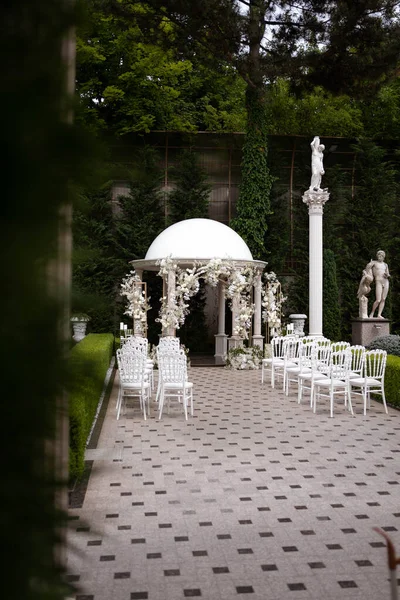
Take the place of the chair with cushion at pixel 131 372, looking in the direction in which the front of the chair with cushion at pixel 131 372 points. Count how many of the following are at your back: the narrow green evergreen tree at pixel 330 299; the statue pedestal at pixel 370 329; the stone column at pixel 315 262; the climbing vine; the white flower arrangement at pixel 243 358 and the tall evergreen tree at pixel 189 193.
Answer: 0

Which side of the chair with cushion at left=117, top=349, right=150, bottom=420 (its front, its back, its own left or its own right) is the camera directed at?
back

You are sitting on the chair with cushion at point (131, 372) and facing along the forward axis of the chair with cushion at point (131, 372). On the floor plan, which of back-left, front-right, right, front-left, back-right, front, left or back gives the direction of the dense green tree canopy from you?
front

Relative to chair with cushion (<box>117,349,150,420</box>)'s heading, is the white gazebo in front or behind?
in front

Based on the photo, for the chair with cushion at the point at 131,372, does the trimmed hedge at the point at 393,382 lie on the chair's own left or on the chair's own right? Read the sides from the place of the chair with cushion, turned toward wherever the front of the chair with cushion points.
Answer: on the chair's own right

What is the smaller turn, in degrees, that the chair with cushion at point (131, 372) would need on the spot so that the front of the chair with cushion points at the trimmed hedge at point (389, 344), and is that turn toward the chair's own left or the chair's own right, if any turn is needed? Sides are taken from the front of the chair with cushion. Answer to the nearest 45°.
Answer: approximately 45° to the chair's own right

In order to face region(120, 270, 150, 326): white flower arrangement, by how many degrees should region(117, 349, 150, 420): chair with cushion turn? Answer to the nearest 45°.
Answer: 0° — it already faces it

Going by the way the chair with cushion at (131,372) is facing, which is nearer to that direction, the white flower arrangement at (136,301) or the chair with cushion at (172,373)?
the white flower arrangement

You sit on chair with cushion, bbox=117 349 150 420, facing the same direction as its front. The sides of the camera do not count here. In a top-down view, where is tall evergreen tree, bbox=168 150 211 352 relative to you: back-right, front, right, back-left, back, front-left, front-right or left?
front

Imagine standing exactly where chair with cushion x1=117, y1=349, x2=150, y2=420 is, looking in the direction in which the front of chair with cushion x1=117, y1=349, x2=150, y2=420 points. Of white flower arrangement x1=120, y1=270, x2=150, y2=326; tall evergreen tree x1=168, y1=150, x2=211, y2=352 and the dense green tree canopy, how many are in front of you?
3

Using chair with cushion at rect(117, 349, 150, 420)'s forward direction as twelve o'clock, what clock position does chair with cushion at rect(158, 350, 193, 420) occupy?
chair with cushion at rect(158, 350, 193, 420) is roughly at 3 o'clock from chair with cushion at rect(117, 349, 150, 420).

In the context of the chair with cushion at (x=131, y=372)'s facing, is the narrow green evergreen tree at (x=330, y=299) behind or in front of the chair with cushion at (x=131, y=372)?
in front

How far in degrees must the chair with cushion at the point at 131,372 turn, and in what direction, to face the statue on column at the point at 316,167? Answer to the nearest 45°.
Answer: approximately 45° to its right

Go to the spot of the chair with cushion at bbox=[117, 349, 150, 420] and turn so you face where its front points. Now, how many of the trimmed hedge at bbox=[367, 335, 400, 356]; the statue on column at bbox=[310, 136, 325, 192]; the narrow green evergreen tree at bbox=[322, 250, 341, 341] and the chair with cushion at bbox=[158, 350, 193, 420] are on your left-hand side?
0

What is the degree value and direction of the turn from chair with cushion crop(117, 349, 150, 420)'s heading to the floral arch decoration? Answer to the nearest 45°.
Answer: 0° — it already faces it

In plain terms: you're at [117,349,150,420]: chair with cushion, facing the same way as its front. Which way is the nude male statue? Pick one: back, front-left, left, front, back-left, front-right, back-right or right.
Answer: front-right
